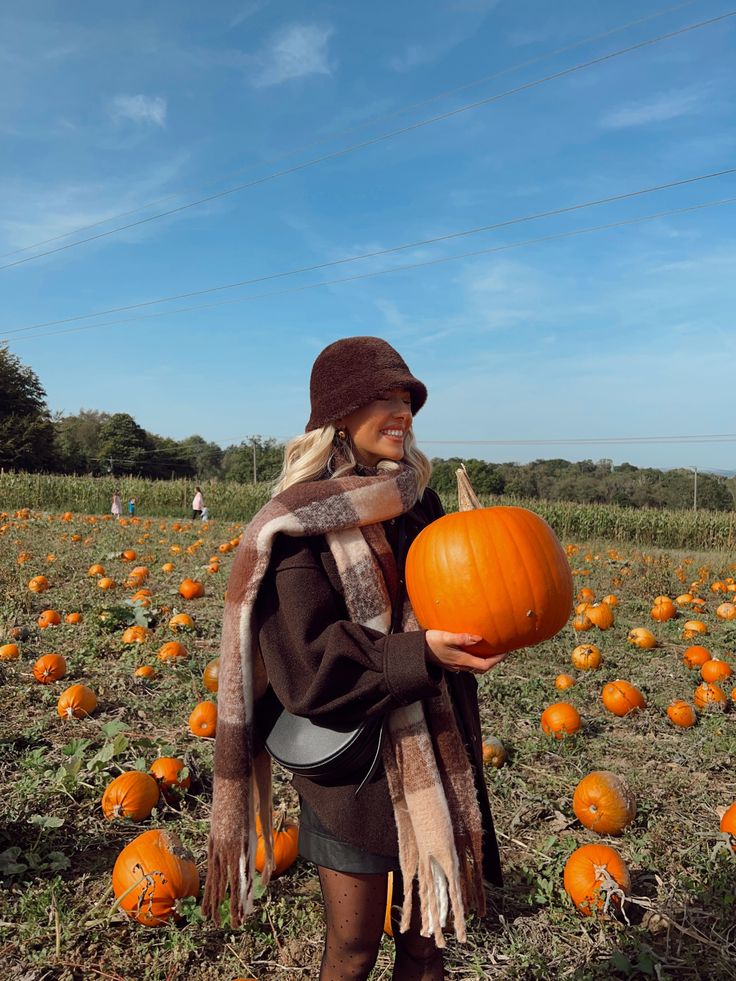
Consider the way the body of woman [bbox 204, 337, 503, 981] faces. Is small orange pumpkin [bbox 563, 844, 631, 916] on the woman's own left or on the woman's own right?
on the woman's own left

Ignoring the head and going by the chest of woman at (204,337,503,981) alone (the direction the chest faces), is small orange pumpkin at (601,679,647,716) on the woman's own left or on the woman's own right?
on the woman's own left

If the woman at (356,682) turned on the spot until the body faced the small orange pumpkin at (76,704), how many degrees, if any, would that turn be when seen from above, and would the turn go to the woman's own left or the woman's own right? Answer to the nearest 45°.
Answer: approximately 180°

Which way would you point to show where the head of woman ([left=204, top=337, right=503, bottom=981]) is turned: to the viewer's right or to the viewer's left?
to the viewer's right

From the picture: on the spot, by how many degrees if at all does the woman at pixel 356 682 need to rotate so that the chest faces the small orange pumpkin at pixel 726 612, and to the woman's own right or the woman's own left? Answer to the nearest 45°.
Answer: approximately 90° to the woman's own left

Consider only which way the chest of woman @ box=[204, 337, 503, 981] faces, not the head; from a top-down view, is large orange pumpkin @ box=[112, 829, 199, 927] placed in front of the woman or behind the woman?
behind

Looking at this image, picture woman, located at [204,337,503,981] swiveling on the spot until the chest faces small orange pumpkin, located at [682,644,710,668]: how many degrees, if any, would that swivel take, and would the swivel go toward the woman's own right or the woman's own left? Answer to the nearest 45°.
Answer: approximately 90° to the woman's own left

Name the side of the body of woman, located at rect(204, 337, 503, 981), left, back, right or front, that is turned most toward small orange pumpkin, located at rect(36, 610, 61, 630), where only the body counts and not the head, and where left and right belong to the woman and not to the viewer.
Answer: back

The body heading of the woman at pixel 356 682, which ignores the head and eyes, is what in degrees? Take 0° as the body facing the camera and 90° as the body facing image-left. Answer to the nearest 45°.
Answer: approximately 315°

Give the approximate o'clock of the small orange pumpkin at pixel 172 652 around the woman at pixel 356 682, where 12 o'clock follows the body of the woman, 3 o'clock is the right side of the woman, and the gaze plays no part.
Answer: The small orange pumpkin is roughly at 7 o'clock from the woman.
